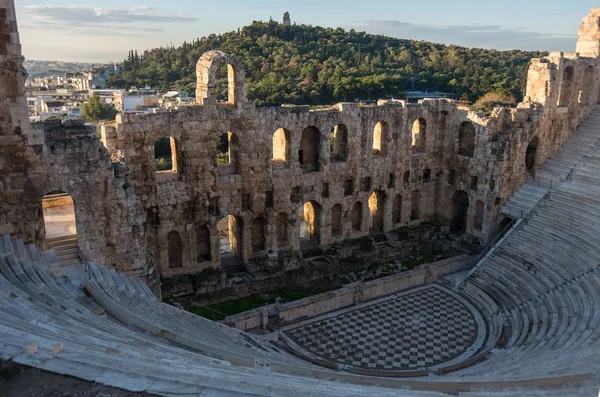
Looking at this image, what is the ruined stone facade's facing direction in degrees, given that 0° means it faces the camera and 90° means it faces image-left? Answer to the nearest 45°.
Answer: approximately 315°

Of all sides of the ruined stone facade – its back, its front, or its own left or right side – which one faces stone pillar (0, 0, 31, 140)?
right
